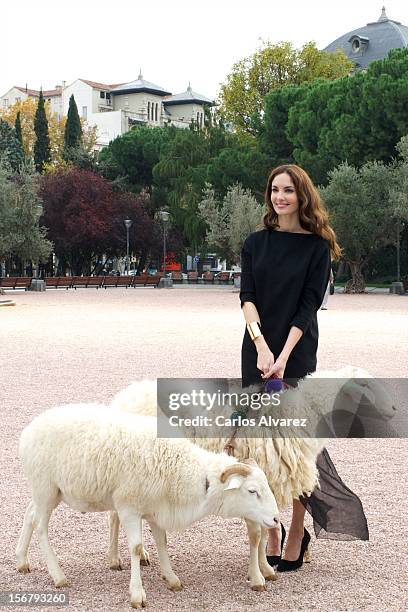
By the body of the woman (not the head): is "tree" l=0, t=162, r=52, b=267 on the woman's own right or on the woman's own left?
on the woman's own right

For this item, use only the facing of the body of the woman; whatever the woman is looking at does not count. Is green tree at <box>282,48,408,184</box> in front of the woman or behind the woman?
behind

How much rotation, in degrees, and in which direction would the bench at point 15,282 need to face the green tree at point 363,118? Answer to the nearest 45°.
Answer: approximately 90° to its left

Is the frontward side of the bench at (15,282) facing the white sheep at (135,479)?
yes

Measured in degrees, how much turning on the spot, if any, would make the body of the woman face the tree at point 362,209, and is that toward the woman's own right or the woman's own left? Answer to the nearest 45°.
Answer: approximately 135° to the woman's own right

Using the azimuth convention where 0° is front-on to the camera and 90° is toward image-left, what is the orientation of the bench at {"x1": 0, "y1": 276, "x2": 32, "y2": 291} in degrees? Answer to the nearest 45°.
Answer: approximately 0°

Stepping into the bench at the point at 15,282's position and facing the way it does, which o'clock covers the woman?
The woman is roughly at 12 o'clock from the bench.

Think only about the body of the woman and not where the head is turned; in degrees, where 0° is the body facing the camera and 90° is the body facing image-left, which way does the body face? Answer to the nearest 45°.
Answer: approximately 45°
